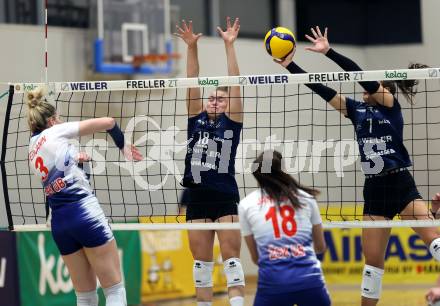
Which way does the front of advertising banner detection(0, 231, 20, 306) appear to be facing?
toward the camera

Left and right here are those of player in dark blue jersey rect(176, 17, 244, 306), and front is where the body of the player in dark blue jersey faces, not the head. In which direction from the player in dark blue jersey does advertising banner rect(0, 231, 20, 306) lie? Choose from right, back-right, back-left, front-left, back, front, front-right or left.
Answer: back-right

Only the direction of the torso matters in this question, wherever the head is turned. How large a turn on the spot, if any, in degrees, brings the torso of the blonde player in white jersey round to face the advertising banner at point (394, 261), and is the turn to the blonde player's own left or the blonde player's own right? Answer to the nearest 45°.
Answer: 0° — they already face it

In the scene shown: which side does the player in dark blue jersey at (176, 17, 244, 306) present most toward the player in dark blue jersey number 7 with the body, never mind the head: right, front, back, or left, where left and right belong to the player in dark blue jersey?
left

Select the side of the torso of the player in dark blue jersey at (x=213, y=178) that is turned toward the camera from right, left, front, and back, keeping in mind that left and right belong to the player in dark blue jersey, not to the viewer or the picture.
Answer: front

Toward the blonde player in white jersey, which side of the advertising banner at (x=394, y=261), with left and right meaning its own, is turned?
front

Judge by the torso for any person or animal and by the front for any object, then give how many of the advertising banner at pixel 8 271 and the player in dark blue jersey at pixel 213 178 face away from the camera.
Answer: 0

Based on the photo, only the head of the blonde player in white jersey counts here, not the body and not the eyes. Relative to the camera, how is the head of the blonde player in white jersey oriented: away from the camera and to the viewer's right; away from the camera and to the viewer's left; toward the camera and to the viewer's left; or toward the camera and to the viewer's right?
away from the camera and to the viewer's right

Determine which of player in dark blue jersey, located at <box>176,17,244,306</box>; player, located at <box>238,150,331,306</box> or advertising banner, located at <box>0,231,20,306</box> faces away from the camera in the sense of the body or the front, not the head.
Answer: the player

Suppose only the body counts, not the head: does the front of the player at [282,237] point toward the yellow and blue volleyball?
yes

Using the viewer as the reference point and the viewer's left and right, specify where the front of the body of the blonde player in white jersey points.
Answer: facing away from the viewer and to the right of the viewer

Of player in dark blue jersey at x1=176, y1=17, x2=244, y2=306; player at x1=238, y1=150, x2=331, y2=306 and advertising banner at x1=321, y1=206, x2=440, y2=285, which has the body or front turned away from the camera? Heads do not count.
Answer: the player

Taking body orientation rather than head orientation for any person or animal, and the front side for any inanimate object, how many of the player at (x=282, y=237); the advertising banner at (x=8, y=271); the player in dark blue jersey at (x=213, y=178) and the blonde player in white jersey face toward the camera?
2

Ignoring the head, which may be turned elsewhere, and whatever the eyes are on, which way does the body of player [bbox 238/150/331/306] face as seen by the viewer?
away from the camera

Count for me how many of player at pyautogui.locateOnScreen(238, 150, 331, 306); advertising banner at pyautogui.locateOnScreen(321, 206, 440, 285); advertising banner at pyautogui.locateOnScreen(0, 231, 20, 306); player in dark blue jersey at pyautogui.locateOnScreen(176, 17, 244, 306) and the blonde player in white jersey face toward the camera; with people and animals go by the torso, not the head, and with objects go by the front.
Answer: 3
